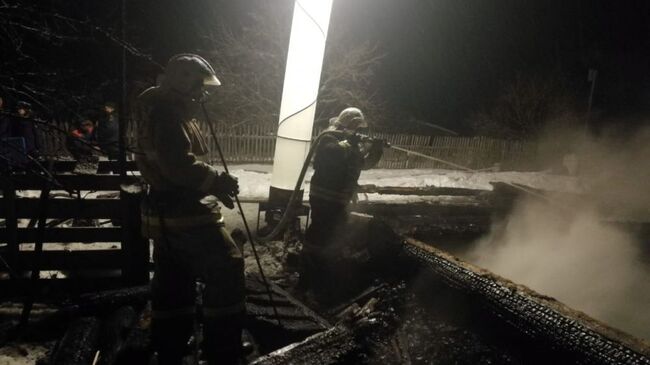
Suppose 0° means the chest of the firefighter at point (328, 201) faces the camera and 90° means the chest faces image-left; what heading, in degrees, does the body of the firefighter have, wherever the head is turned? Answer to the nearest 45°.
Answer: approximately 270°

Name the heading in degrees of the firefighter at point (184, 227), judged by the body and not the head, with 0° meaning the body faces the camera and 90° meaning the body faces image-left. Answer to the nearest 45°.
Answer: approximately 270°

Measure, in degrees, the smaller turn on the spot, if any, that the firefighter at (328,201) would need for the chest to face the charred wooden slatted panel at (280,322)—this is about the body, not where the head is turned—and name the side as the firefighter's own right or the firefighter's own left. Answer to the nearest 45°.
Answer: approximately 90° to the firefighter's own right

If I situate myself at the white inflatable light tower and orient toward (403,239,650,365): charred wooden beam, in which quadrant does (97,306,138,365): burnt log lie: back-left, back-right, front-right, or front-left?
front-right

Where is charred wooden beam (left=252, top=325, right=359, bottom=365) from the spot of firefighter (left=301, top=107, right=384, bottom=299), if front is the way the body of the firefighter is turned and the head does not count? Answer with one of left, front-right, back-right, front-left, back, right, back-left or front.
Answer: right

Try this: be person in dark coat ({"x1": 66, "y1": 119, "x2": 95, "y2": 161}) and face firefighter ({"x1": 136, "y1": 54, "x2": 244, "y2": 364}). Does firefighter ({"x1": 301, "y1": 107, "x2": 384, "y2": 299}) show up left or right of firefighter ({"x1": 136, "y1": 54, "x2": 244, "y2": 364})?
left

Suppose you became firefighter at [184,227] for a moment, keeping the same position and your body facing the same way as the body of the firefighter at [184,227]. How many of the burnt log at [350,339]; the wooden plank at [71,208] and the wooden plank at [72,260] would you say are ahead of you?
1

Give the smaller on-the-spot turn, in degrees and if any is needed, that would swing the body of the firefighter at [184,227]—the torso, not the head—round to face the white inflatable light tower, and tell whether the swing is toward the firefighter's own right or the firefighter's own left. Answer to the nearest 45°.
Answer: approximately 45° to the firefighter's own left

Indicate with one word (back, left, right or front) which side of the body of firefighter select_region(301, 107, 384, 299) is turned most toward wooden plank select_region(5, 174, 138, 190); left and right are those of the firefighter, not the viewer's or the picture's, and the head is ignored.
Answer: back

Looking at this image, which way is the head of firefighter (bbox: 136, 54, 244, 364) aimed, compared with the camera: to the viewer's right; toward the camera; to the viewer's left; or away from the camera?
to the viewer's right

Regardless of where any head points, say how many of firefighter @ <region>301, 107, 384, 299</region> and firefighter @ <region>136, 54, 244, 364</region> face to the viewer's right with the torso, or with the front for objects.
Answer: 2

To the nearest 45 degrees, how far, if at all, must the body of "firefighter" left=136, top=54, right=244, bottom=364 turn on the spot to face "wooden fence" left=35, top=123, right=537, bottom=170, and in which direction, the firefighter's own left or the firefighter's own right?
approximately 45° to the firefighter's own left
